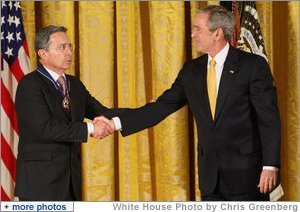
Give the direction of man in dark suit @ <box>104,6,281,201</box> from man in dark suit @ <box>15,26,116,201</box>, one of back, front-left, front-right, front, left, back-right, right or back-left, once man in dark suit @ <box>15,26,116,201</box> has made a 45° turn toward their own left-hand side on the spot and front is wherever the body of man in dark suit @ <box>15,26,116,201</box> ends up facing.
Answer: front

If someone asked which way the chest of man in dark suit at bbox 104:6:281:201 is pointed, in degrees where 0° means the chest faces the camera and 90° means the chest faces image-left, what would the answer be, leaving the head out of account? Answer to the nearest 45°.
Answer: approximately 45°

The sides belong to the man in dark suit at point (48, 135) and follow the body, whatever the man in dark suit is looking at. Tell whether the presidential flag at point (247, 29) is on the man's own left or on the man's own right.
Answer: on the man's own left

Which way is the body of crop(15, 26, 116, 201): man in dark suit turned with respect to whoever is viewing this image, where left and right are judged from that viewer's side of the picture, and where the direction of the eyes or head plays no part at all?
facing the viewer and to the right of the viewer

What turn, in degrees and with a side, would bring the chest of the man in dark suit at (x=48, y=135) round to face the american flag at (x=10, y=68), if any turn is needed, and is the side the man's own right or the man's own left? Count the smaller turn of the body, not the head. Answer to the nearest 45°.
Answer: approximately 180°

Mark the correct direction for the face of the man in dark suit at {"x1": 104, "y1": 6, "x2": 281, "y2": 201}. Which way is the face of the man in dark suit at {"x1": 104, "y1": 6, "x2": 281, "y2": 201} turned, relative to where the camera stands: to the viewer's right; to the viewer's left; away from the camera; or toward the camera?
to the viewer's left
